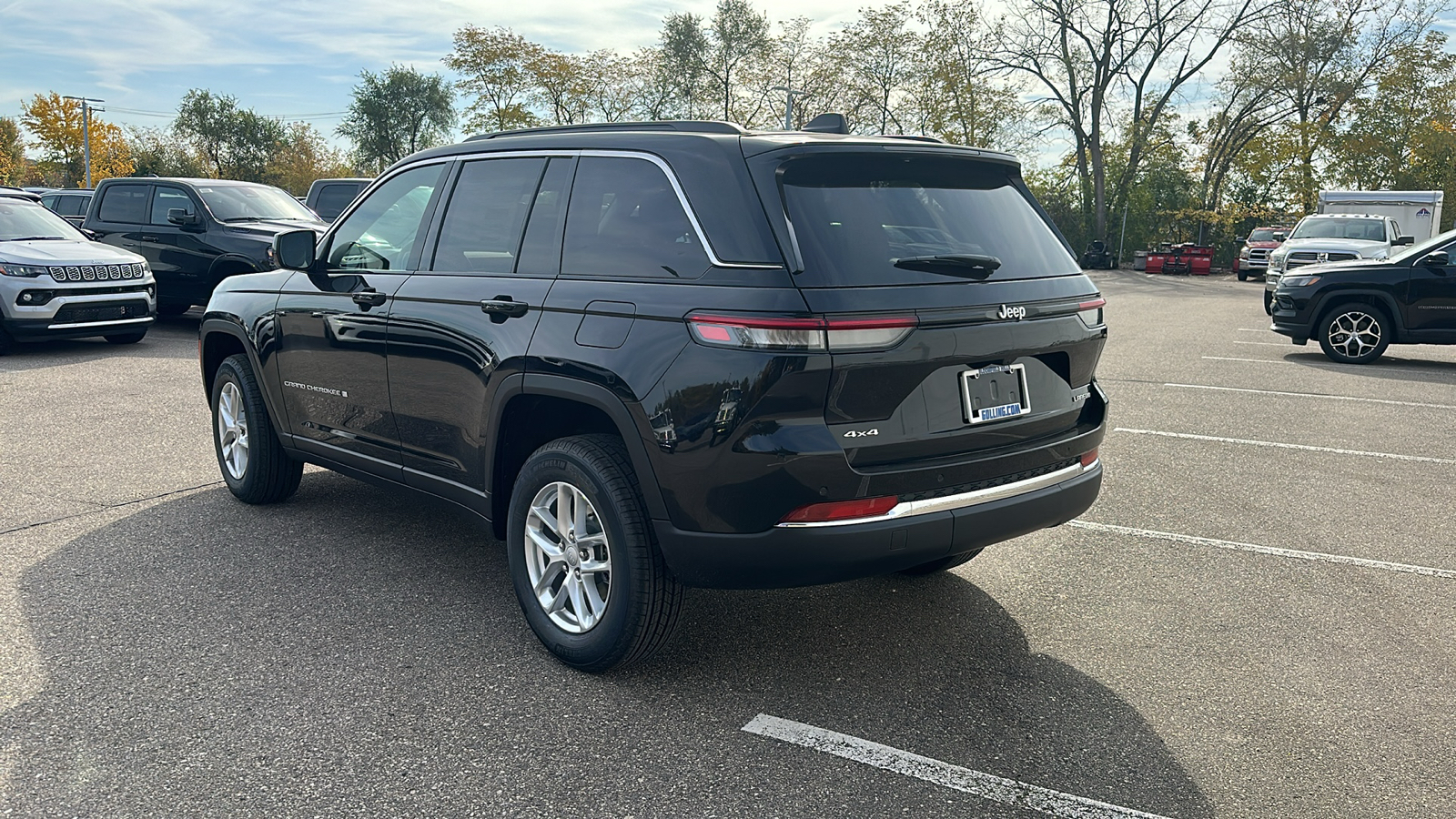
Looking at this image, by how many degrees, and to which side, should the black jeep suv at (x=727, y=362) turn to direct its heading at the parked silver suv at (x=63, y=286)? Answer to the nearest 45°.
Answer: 0° — it already faces it

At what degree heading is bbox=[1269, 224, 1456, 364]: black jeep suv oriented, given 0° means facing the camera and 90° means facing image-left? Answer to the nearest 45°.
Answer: approximately 90°

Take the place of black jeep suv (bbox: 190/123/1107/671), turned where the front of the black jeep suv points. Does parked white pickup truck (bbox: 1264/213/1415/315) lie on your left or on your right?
on your right

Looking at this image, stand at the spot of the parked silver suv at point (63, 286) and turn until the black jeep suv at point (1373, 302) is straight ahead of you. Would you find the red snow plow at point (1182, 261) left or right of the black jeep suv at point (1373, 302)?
left

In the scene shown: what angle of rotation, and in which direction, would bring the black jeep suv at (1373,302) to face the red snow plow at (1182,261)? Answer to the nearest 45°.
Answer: approximately 90° to its right

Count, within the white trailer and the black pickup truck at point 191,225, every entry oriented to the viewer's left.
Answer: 0

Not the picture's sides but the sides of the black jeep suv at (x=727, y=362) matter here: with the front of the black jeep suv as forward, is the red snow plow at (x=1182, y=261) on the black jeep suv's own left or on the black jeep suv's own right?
on the black jeep suv's own right

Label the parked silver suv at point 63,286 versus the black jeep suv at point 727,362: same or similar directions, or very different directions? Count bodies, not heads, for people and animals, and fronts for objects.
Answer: very different directions

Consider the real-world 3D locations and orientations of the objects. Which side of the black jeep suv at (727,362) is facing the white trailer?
right

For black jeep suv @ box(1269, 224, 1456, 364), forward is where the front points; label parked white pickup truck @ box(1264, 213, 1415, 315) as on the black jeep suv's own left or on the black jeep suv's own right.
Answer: on the black jeep suv's own right

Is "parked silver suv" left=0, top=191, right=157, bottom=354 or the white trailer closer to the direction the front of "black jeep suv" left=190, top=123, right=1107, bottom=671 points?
the parked silver suv

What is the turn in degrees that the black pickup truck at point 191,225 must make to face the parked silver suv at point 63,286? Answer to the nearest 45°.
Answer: approximately 90° to its right

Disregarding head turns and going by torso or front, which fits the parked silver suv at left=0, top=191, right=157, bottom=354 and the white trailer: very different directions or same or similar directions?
same or similar directions

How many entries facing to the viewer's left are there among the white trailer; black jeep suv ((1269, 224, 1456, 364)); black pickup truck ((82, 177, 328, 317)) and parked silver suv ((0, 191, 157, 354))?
1
